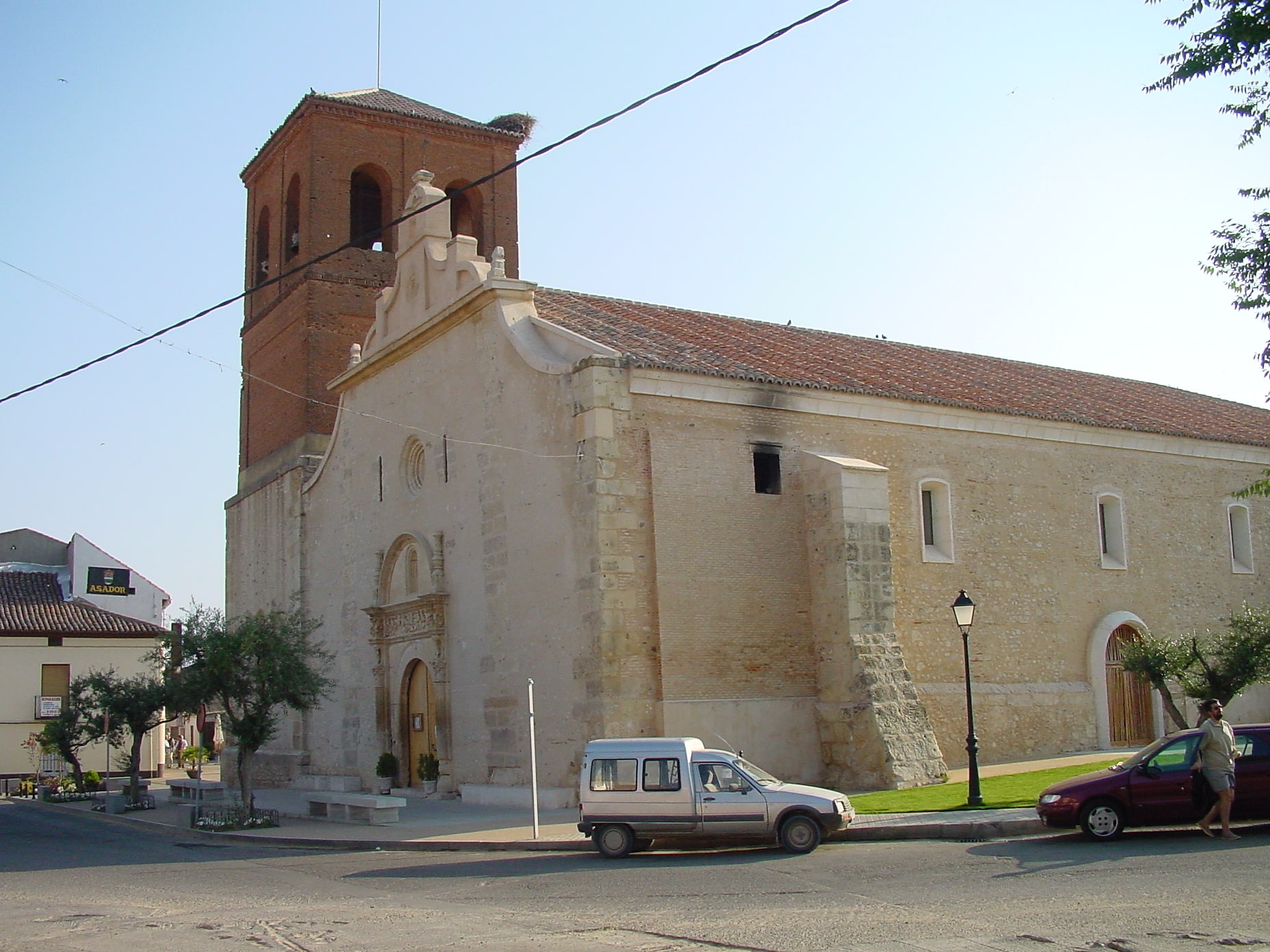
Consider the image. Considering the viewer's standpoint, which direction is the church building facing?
facing the viewer and to the left of the viewer

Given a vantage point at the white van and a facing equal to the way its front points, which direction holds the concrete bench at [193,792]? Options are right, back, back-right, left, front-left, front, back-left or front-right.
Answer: back-left

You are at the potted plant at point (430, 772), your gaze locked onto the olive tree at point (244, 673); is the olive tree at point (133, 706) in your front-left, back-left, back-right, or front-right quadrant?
front-right

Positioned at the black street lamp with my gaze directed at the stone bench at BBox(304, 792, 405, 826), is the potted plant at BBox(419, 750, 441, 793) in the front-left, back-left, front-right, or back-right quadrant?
front-right

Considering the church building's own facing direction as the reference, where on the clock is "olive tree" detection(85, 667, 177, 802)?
The olive tree is roughly at 2 o'clock from the church building.

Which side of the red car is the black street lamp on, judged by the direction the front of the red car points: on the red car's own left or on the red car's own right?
on the red car's own right

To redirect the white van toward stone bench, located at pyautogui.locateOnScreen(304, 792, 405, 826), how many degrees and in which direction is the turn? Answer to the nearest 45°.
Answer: approximately 135° to its left

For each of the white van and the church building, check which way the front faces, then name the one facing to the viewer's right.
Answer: the white van

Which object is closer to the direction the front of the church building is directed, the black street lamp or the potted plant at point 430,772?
the potted plant

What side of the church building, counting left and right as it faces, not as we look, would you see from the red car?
left

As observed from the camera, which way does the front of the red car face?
facing to the left of the viewer

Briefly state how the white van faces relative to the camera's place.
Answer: facing to the right of the viewer

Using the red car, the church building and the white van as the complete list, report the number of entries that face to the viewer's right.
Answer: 1

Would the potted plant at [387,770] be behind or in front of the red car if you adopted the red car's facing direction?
in front

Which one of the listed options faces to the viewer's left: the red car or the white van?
the red car

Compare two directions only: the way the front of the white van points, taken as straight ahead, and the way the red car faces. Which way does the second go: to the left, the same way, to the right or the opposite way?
the opposite way

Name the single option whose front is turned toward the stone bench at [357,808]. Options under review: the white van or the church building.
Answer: the church building
